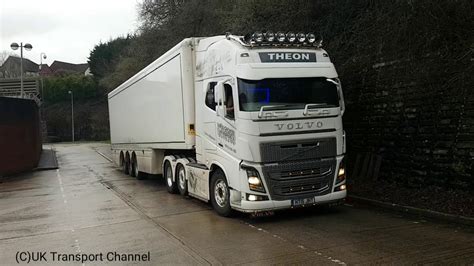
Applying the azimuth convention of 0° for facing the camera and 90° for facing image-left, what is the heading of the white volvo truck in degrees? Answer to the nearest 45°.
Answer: approximately 315°
